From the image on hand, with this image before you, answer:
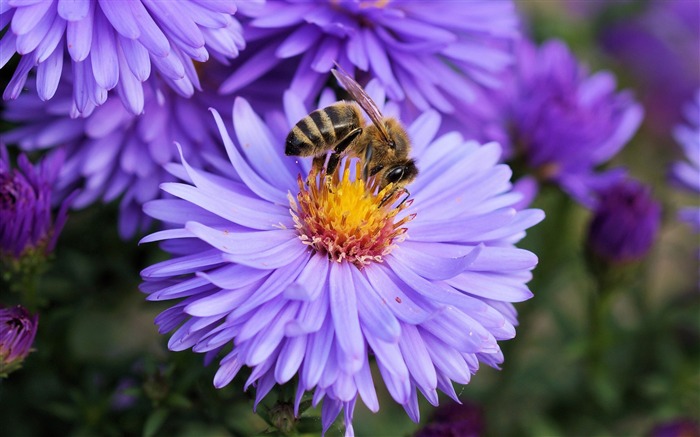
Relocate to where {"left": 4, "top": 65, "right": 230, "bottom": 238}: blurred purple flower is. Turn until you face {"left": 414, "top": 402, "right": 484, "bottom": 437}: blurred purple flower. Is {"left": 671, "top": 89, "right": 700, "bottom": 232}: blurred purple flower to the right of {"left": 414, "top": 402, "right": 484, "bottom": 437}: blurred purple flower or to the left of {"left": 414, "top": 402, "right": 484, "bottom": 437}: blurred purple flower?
left

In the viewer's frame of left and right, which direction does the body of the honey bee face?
facing to the right of the viewer

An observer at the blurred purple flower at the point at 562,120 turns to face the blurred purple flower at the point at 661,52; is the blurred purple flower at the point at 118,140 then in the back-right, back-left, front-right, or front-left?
back-left

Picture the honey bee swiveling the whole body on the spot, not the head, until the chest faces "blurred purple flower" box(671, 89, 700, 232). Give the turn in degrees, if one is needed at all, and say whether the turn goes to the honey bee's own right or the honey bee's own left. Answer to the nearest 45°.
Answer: approximately 45° to the honey bee's own left

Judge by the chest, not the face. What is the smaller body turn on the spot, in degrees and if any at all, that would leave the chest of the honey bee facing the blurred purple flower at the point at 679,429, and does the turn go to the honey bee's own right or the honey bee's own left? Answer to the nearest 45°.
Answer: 0° — it already faces it

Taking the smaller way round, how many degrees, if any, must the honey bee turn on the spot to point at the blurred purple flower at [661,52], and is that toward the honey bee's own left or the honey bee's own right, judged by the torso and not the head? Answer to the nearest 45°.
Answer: approximately 45° to the honey bee's own left
